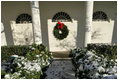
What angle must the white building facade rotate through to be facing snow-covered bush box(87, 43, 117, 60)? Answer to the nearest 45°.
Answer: approximately 45° to its left

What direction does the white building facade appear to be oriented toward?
toward the camera

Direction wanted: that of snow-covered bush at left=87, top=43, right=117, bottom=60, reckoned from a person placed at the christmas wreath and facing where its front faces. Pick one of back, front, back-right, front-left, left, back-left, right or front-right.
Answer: front-left

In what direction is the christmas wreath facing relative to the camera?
toward the camera
